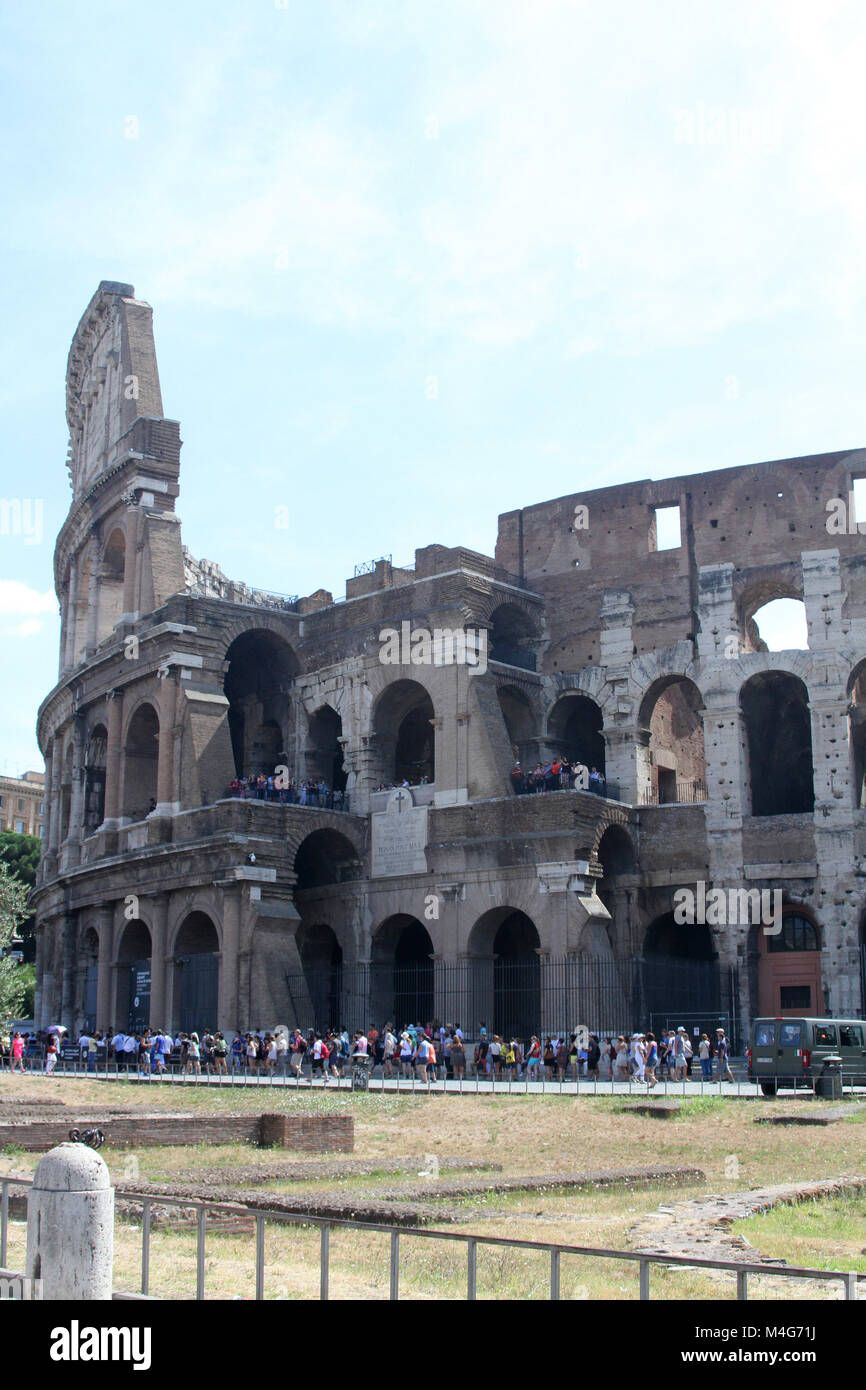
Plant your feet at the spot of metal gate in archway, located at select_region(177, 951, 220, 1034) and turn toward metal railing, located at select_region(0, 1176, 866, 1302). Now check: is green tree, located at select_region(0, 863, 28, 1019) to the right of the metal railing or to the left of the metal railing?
right

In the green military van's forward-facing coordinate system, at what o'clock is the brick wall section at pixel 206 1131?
The brick wall section is roughly at 6 o'clock from the green military van.

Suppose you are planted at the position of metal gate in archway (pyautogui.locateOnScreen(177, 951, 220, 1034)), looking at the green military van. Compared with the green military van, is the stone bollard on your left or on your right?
right

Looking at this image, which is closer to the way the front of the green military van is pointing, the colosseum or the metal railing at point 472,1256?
the colosseum

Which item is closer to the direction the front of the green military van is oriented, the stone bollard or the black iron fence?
the black iron fence

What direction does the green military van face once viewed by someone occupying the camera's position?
facing away from the viewer and to the right of the viewer

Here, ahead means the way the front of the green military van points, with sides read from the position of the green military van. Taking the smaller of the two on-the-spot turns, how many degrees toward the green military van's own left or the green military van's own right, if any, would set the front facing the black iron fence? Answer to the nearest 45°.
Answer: approximately 90° to the green military van's own left
